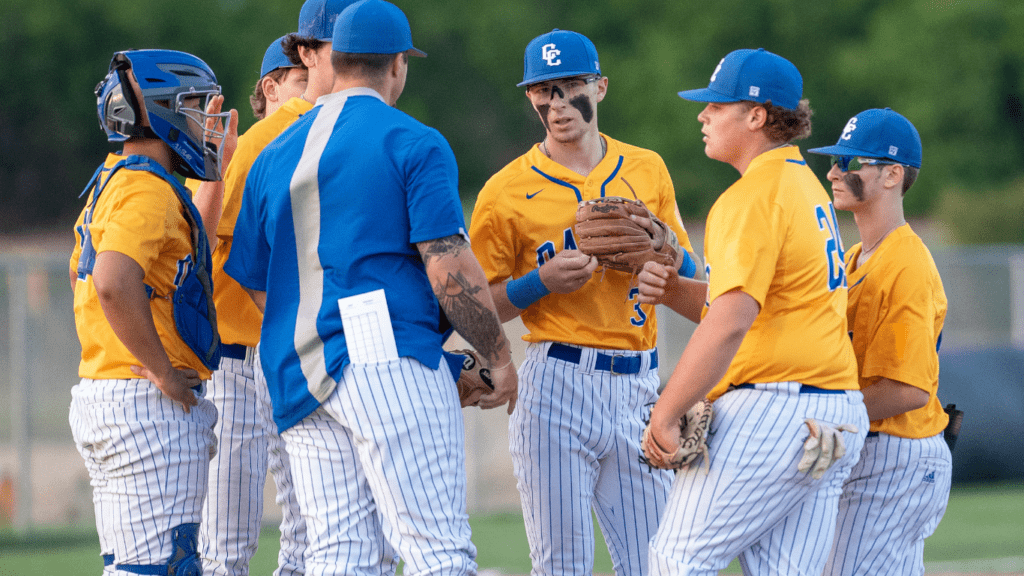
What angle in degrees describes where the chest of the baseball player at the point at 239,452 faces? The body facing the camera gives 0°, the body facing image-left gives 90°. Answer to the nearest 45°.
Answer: approximately 270°

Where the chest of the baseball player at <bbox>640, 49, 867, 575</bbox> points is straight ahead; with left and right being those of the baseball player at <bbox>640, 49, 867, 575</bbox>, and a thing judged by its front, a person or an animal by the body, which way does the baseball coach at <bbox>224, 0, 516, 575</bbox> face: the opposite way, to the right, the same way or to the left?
to the right

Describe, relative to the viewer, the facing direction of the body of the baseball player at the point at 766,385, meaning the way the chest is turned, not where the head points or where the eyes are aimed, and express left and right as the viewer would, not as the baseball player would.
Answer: facing to the left of the viewer

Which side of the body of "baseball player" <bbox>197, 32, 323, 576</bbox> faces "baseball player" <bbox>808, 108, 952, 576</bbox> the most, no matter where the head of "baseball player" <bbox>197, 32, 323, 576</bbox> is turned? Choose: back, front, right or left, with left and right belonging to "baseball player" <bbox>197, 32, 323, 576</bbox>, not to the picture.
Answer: front

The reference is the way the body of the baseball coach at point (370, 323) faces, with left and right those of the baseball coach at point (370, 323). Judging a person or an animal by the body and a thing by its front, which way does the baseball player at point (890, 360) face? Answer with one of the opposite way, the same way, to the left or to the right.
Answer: to the left

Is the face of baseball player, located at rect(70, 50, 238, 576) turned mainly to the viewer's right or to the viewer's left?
to the viewer's right

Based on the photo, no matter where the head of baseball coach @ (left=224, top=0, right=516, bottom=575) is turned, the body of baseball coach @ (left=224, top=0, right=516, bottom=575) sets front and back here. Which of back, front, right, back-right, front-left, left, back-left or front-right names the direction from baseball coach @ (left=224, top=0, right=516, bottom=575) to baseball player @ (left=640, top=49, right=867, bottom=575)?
front-right

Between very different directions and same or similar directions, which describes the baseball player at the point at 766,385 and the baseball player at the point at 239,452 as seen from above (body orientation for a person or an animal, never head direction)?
very different directions

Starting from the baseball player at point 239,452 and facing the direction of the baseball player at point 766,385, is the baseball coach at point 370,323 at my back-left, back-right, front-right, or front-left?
front-right

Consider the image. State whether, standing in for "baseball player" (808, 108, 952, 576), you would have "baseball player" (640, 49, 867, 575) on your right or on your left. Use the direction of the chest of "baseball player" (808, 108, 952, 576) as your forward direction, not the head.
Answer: on your left

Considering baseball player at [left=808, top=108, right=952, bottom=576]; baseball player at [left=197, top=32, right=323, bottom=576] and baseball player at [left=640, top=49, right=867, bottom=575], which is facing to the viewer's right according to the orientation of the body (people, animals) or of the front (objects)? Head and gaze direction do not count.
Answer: baseball player at [left=197, top=32, right=323, bottom=576]

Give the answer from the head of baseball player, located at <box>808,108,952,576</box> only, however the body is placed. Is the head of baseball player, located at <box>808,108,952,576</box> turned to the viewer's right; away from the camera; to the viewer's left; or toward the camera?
to the viewer's left

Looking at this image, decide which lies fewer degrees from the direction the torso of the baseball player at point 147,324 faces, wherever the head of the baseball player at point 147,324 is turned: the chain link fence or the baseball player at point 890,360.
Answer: the baseball player

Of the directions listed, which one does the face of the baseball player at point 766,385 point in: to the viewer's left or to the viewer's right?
to the viewer's left

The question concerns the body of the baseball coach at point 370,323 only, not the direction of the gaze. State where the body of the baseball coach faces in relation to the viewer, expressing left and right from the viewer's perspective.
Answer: facing away from the viewer and to the right of the viewer

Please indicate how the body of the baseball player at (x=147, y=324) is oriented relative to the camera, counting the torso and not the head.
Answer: to the viewer's right

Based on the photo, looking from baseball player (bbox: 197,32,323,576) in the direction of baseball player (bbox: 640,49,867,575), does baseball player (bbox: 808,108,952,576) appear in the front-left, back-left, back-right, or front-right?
front-left

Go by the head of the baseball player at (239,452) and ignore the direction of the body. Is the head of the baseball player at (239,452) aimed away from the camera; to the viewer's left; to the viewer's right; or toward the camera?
to the viewer's right

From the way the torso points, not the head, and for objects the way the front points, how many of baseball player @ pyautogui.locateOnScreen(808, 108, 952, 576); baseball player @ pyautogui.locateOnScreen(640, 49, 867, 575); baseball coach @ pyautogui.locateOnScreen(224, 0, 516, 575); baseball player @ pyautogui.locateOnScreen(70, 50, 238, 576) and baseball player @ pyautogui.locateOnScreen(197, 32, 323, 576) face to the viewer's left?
2

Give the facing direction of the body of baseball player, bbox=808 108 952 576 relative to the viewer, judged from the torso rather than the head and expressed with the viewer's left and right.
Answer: facing to the left of the viewer
